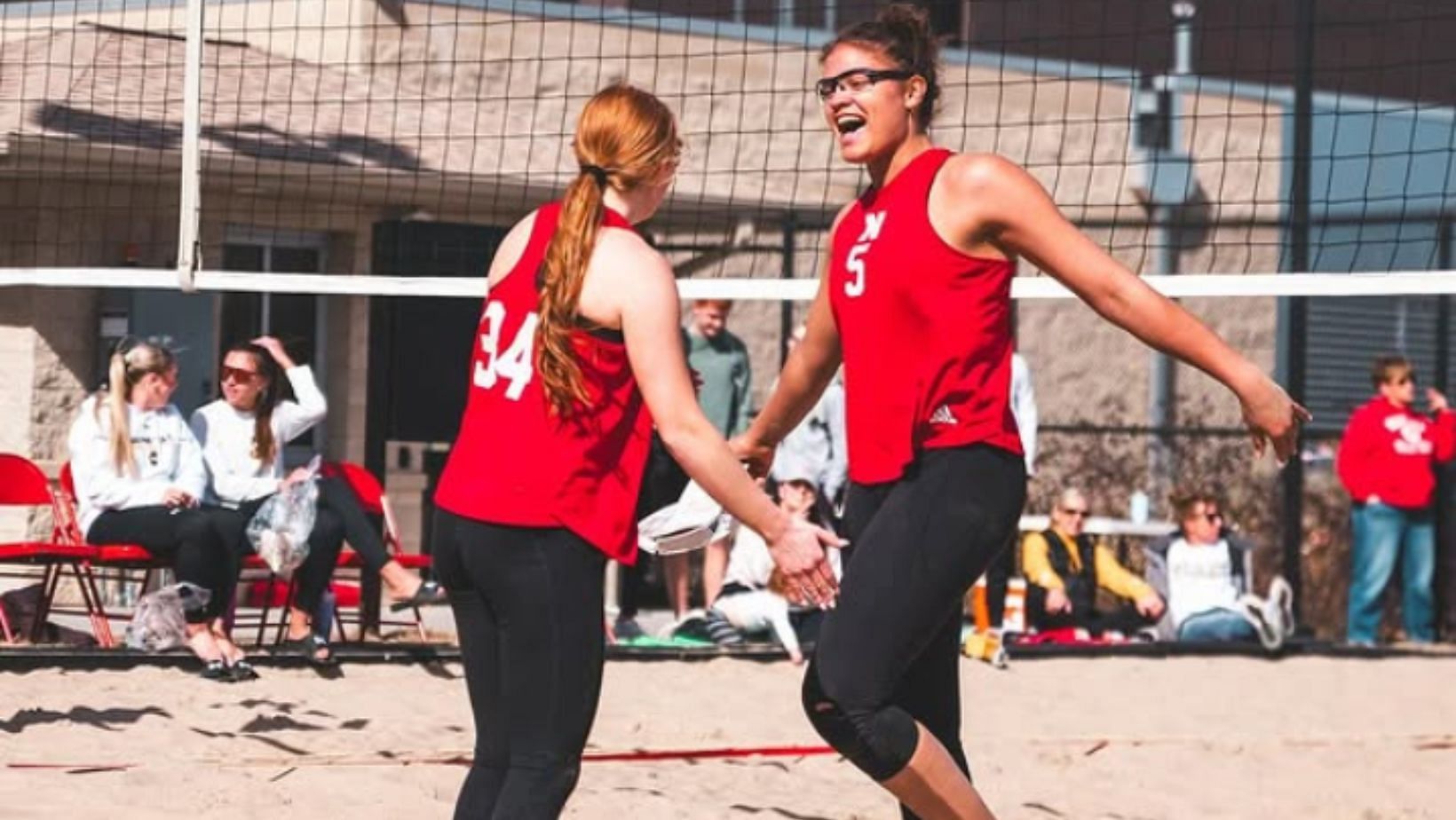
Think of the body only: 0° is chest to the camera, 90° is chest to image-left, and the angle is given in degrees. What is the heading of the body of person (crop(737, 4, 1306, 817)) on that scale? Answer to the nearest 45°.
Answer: approximately 45°

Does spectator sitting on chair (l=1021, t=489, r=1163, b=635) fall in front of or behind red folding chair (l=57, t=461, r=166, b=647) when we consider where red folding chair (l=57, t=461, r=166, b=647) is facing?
in front

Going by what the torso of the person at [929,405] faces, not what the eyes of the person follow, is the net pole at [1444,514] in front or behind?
behind

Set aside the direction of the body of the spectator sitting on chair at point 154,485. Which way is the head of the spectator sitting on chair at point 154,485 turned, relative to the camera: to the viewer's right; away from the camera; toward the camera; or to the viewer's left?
to the viewer's right

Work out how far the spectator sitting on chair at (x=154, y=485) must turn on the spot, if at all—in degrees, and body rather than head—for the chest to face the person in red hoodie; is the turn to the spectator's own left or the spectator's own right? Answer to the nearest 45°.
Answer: approximately 45° to the spectator's own left

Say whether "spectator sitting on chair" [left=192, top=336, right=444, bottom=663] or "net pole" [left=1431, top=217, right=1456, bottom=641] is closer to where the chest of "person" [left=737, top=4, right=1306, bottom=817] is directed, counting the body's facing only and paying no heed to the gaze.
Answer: the spectator sitting on chair

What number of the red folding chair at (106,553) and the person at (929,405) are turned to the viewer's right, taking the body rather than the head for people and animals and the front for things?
1

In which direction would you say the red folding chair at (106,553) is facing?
to the viewer's right
